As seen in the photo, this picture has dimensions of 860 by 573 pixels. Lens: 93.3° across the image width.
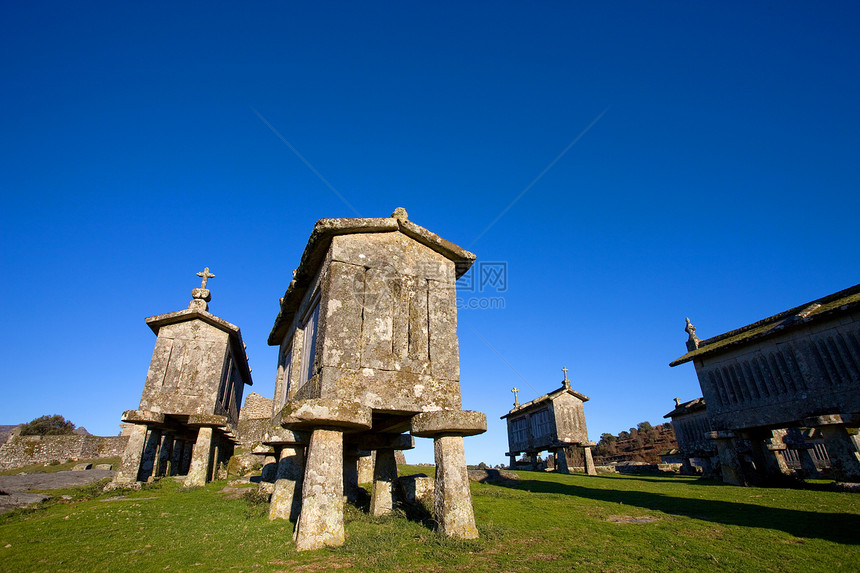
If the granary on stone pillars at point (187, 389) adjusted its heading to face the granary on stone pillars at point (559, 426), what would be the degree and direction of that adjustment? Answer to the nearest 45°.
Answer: approximately 90° to its left

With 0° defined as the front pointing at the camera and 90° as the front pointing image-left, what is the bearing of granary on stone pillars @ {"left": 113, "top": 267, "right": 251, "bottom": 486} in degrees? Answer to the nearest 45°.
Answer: approximately 0°

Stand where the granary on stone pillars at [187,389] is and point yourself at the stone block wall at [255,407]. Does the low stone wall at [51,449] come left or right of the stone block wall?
left

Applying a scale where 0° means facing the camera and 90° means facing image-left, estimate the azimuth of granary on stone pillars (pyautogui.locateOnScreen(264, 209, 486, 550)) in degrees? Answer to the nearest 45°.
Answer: approximately 0°

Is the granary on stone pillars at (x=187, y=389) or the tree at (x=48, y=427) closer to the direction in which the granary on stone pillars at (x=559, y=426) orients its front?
the granary on stone pillars

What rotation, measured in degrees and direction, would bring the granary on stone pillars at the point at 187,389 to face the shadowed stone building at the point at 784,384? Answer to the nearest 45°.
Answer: approximately 45° to its left
